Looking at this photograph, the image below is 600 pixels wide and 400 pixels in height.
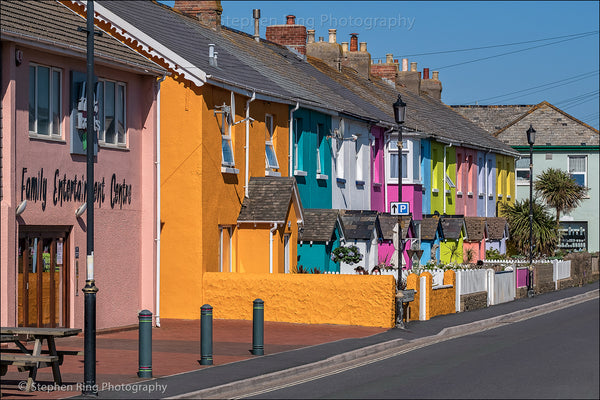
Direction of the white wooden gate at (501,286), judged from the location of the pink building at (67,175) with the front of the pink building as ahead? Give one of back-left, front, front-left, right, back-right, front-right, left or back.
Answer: left

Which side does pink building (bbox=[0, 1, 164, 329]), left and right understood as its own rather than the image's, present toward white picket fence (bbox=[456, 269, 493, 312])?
left

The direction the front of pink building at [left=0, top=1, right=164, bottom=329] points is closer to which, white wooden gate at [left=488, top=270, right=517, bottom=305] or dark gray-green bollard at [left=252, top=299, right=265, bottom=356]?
the dark gray-green bollard

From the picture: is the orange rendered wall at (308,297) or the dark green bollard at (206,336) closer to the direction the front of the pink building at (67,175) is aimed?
the dark green bollard

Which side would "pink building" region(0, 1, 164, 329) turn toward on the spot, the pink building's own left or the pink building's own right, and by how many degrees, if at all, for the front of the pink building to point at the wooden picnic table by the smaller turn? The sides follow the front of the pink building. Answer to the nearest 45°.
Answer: approximately 45° to the pink building's own right

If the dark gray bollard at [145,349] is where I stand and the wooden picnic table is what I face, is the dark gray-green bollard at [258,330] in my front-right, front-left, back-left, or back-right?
back-right

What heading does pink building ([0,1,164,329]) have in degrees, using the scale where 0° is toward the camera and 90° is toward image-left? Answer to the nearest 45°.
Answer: approximately 315°

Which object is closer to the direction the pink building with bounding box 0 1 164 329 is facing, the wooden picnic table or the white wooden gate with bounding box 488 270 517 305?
the wooden picnic table

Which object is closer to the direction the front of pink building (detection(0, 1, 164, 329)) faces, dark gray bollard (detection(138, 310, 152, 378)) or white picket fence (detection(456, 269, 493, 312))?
the dark gray bollard

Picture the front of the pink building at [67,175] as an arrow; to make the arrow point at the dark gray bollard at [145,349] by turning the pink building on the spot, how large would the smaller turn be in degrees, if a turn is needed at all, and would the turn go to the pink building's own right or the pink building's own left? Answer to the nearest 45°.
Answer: approximately 45° to the pink building's own right

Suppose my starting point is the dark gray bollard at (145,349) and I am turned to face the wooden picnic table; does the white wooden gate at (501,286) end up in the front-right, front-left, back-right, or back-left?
back-right

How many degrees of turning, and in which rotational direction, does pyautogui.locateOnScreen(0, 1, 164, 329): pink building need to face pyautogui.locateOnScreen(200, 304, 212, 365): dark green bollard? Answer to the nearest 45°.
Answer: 0° — it already faces it

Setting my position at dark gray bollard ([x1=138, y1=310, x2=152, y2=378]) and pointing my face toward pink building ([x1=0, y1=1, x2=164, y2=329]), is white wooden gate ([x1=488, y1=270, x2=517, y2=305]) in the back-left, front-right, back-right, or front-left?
front-right

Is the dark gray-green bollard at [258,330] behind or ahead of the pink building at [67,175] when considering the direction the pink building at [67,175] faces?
ahead

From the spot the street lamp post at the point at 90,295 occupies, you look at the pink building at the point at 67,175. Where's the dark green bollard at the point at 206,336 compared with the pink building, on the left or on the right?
right
